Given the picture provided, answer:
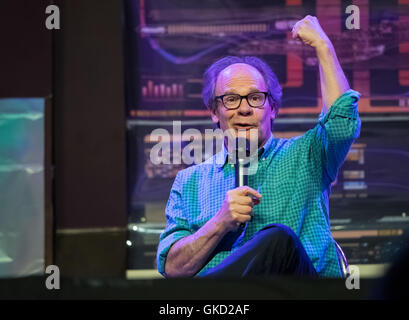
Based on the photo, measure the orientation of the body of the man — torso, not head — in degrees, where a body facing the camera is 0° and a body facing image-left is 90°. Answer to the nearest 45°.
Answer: approximately 0°
